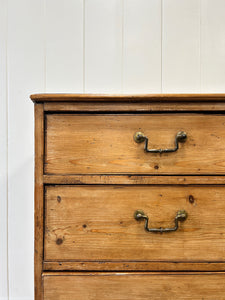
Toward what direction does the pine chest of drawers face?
toward the camera
